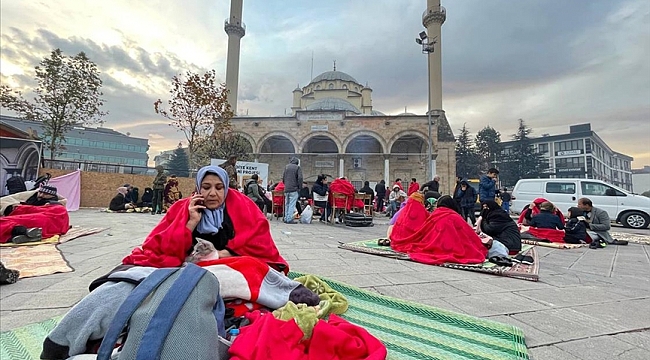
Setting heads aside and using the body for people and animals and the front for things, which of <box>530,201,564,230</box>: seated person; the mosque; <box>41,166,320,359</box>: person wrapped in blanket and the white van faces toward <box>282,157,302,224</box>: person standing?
the mosque

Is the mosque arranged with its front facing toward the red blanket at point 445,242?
yes

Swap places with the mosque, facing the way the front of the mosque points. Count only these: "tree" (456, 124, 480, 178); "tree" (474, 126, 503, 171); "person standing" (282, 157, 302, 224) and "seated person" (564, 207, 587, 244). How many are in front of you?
2

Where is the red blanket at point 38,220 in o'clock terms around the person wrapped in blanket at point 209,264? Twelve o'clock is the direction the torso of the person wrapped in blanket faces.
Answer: The red blanket is roughly at 5 o'clock from the person wrapped in blanket.

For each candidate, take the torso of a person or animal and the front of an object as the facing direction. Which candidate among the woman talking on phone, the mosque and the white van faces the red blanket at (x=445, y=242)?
the mosque

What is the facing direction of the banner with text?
toward the camera

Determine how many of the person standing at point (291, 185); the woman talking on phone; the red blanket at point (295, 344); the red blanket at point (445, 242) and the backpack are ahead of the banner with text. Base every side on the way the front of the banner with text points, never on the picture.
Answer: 5

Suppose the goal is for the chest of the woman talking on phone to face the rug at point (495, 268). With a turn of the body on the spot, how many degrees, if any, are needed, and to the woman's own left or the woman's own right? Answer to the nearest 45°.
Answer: approximately 90° to the woman's own left

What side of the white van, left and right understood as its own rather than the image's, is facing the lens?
right

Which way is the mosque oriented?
toward the camera

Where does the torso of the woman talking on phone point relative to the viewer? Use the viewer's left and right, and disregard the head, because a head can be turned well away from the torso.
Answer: facing the viewer
